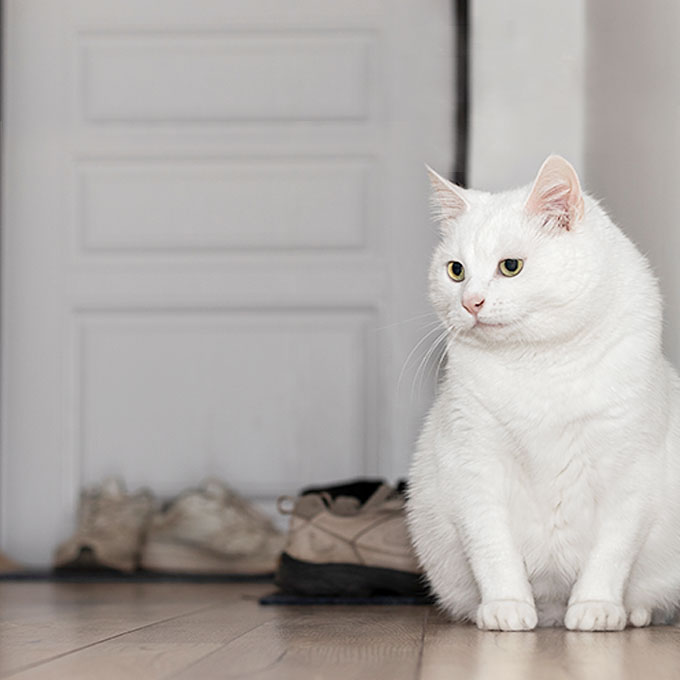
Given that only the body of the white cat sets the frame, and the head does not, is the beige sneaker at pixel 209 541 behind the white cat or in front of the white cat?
behind

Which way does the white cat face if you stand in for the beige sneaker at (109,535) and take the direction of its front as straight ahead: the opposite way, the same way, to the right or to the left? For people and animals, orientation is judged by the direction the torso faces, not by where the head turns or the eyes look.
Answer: to the left

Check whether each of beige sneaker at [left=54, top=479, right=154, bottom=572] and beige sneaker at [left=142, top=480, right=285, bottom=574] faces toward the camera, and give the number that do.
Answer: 0

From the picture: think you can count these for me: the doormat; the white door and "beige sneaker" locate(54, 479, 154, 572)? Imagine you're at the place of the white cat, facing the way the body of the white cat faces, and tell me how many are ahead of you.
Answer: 0

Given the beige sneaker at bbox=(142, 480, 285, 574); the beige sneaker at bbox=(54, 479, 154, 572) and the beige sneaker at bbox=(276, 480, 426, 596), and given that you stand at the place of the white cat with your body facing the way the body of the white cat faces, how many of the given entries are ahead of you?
0

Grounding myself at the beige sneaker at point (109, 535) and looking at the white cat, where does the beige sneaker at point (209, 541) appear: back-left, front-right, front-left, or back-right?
front-left

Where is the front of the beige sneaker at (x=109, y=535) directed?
to the viewer's left

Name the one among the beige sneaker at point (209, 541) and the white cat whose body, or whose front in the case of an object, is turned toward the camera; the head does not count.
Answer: the white cat

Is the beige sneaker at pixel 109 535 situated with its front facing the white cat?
no

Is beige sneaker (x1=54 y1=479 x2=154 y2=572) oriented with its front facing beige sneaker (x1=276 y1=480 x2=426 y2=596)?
no

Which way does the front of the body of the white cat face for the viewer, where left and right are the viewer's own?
facing the viewer
